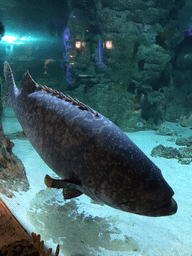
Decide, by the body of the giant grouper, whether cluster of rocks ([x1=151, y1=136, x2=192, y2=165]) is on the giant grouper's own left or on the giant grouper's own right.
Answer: on the giant grouper's own left

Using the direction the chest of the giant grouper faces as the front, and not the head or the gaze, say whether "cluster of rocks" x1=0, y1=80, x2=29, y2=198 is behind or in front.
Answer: behind

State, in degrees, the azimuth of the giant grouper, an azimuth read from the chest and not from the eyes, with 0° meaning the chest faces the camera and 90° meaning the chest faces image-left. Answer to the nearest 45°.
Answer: approximately 315°
